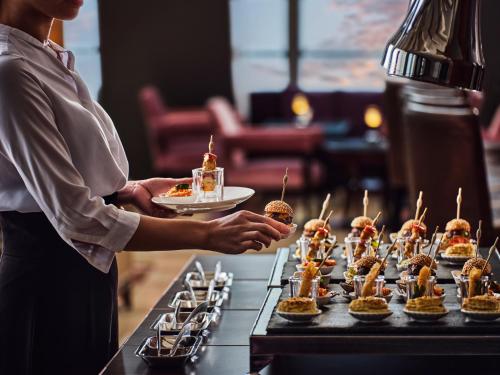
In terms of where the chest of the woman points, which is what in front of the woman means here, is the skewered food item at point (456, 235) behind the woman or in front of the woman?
in front

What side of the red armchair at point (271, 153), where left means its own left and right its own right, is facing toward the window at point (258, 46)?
left

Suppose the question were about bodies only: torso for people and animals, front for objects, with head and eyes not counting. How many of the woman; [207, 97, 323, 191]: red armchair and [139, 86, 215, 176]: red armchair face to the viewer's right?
3

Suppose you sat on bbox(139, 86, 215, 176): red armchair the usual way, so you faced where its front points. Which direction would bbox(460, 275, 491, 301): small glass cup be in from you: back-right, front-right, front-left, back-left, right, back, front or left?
right

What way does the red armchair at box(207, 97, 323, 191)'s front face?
to the viewer's right

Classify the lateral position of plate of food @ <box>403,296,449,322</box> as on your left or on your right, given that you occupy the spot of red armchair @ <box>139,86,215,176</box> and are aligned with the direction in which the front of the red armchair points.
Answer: on your right

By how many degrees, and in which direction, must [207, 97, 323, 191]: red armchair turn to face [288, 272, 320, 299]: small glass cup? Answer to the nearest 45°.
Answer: approximately 90° to its right

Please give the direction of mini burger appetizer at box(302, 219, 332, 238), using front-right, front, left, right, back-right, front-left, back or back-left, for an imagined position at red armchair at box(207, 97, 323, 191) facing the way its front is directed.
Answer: right

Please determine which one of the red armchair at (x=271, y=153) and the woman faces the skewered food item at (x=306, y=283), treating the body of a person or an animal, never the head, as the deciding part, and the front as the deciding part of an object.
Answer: the woman

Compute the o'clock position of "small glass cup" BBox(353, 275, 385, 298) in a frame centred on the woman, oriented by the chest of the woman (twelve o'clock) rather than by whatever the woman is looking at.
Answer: The small glass cup is roughly at 12 o'clock from the woman.

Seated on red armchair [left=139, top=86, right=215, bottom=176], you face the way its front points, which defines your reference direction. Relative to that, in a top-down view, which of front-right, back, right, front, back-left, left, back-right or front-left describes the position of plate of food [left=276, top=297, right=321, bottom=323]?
right

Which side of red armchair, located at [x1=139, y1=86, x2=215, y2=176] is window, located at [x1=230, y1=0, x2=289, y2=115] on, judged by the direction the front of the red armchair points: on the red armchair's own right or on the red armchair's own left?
on the red armchair's own left

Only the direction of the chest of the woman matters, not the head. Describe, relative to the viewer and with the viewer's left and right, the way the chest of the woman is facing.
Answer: facing to the right of the viewer

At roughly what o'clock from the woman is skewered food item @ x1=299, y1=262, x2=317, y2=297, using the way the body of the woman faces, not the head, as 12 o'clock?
The skewered food item is roughly at 12 o'clock from the woman.

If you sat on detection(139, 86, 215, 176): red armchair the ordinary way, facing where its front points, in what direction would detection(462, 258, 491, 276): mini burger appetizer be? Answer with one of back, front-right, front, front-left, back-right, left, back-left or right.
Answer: right
